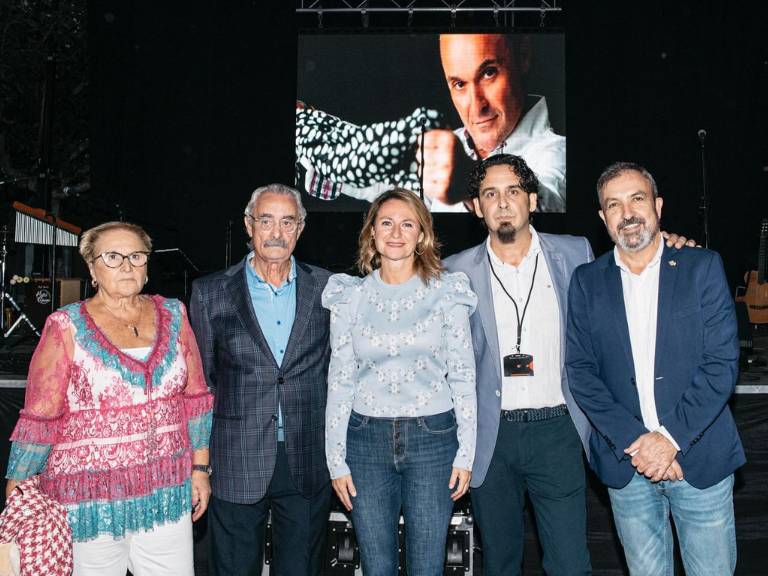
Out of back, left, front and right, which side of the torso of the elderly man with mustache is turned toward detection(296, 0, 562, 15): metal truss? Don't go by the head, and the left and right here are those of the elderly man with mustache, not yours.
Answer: back

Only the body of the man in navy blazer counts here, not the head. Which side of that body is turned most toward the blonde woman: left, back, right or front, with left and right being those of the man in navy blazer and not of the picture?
right

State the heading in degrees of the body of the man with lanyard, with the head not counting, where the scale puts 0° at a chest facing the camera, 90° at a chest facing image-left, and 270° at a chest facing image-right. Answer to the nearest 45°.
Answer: approximately 0°

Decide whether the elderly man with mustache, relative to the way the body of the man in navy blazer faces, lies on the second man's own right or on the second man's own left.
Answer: on the second man's own right

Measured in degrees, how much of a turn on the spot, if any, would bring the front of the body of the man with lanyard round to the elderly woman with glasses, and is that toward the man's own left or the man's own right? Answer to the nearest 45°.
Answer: approximately 45° to the man's own right

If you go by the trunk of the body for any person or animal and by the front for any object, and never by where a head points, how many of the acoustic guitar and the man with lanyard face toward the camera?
2

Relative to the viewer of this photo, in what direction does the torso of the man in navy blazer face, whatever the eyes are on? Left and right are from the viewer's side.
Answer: facing the viewer

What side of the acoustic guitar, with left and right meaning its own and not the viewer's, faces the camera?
front

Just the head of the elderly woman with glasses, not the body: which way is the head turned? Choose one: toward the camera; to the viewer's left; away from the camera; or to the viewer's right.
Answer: toward the camera

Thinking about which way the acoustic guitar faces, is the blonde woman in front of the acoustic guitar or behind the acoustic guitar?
in front

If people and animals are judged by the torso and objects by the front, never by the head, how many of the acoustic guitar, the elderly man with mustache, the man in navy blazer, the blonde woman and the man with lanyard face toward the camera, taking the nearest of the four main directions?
5
